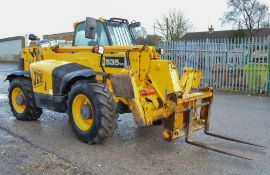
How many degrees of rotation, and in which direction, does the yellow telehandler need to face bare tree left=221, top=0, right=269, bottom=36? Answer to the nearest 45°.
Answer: approximately 135° to its left

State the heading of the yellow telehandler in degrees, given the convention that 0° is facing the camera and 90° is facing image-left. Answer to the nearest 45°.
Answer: approximately 315°

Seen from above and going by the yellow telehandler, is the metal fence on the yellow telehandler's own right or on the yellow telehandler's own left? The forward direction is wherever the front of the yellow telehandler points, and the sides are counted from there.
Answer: on the yellow telehandler's own left
